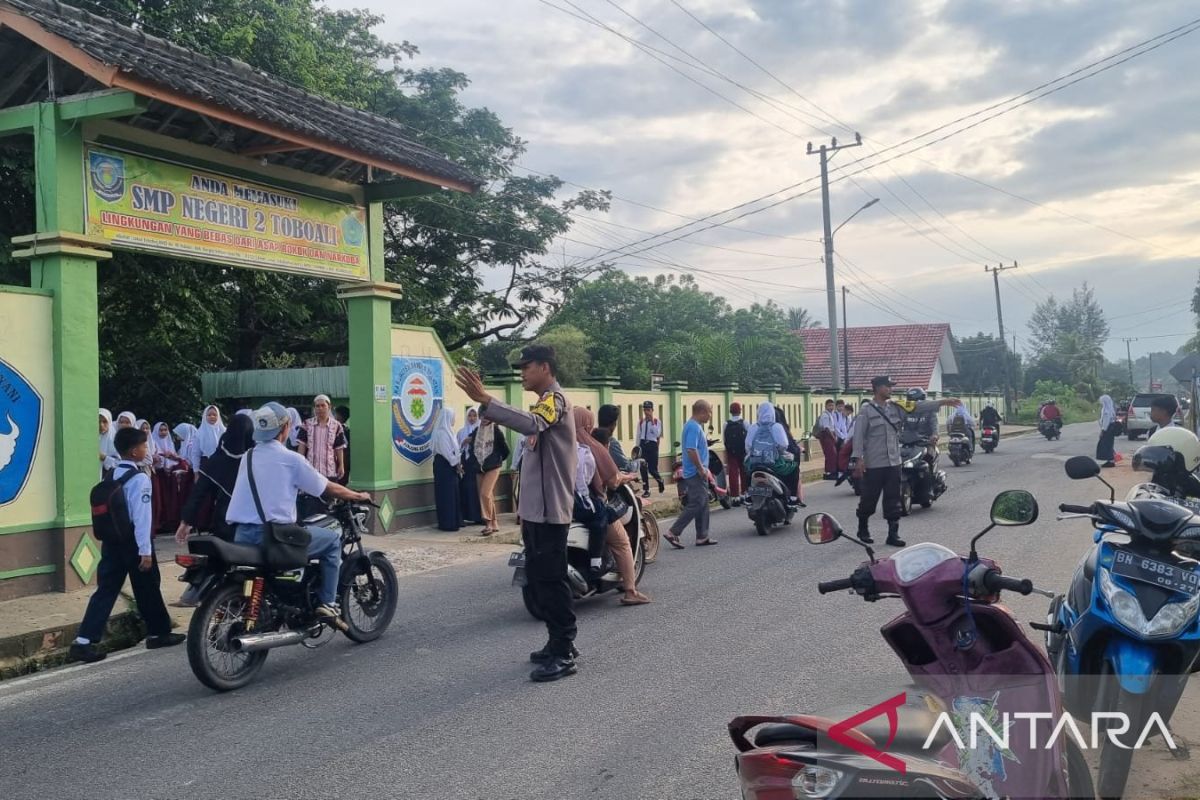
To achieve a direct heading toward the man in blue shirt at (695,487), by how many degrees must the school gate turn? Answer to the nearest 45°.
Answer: approximately 45° to its left

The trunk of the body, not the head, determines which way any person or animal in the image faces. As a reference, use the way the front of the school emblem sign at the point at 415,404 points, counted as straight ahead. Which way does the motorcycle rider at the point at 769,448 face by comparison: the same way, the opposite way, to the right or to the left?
to the left

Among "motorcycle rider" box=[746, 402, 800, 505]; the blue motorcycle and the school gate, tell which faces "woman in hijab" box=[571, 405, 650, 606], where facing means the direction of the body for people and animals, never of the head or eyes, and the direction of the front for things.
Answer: the school gate

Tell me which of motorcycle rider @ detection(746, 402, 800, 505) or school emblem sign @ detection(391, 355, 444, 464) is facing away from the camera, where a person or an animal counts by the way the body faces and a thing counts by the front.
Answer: the motorcycle rider

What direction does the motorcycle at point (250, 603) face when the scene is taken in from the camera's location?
facing away from the viewer and to the right of the viewer

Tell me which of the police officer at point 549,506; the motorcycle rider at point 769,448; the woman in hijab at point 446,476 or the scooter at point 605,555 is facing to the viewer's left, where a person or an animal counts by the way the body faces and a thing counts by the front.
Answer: the police officer

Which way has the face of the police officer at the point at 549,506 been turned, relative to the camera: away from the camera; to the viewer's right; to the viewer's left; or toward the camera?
to the viewer's left
